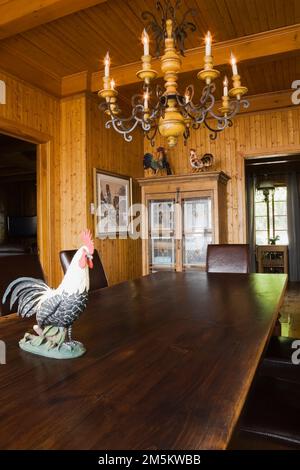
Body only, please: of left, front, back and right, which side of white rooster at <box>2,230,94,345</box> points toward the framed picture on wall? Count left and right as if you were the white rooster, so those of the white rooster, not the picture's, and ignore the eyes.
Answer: left

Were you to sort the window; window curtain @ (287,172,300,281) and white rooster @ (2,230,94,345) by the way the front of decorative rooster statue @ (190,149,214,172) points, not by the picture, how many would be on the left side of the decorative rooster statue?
1

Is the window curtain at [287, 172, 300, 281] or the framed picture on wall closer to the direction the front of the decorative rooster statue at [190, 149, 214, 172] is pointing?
the framed picture on wall

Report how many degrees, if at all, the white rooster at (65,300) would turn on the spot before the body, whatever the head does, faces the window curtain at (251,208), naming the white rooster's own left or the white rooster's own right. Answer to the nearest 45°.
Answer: approximately 45° to the white rooster's own left

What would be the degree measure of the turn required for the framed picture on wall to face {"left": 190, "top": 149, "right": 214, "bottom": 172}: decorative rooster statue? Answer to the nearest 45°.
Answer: approximately 45° to its left

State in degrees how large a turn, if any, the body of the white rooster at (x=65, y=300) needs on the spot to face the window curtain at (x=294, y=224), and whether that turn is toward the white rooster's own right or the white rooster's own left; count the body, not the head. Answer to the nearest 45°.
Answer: approximately 45° to the white rooster's own left

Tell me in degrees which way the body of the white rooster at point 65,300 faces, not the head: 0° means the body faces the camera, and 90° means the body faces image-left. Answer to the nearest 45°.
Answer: approximately 270°

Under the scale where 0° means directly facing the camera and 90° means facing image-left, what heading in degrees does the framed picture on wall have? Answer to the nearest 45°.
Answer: approximately 315°

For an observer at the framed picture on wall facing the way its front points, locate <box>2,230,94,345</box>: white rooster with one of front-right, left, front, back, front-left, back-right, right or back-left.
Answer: front-right

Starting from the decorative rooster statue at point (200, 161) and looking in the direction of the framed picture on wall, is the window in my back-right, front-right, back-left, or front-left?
back-right

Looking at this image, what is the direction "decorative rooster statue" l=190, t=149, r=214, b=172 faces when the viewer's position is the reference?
facing to the left of the viewer

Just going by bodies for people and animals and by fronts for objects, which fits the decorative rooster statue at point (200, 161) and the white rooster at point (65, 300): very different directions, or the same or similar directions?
very different directions
